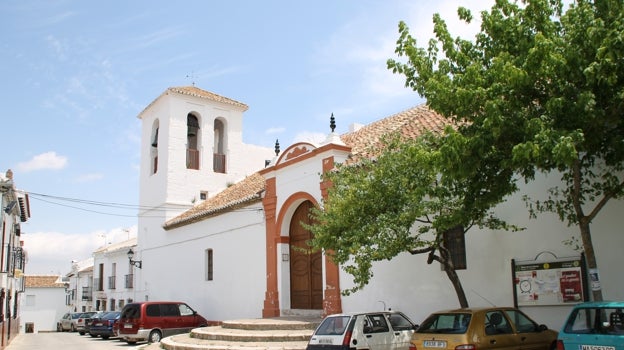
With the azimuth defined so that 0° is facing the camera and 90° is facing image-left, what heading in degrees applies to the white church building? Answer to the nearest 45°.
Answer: approximately 45°

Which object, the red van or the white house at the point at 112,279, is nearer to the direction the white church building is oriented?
the red van

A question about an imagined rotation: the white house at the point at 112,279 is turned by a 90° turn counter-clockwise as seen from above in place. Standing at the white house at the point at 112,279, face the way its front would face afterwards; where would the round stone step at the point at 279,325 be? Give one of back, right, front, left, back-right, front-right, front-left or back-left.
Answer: front-right

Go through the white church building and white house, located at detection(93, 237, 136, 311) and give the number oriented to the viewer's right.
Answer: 0
